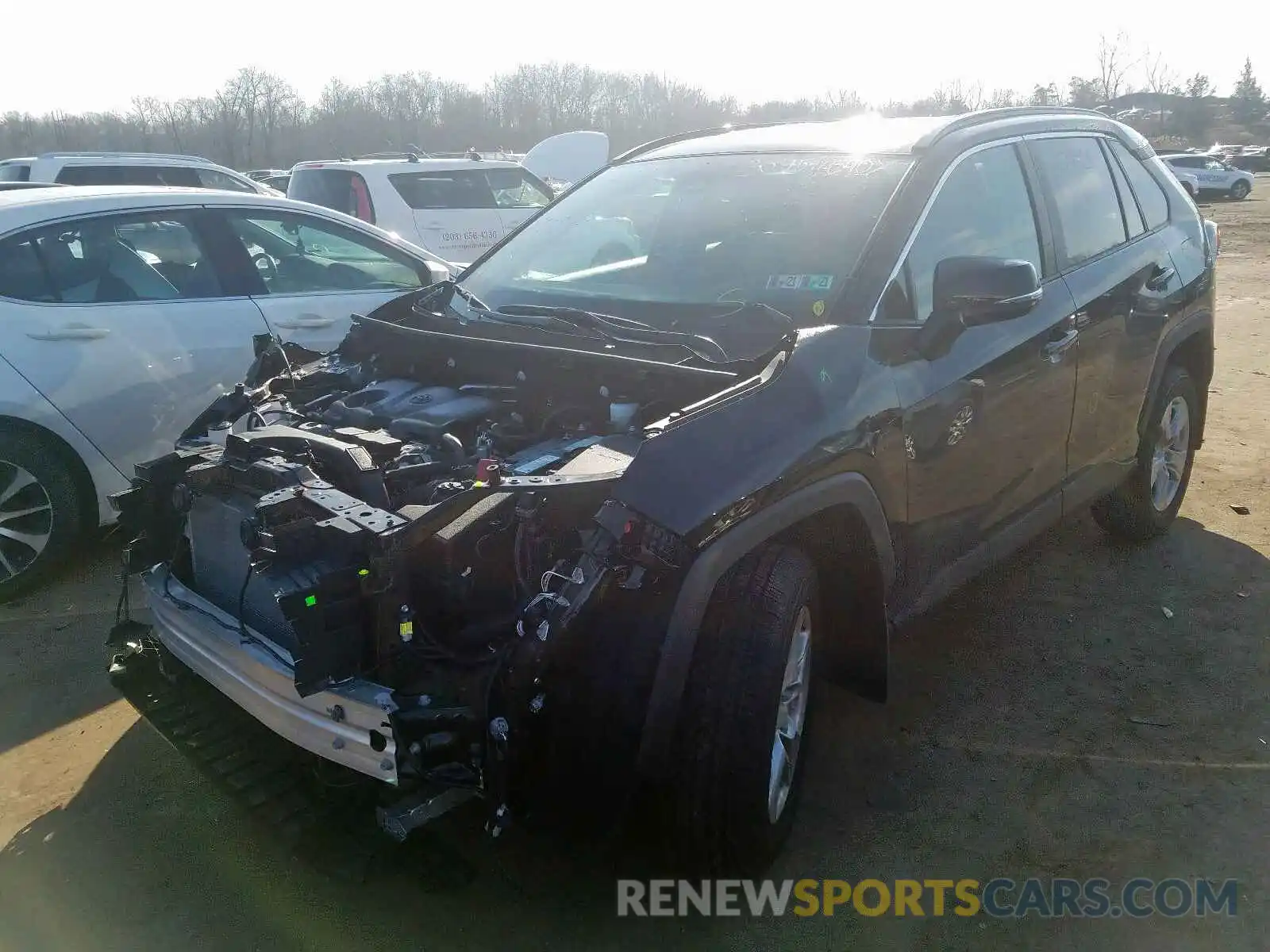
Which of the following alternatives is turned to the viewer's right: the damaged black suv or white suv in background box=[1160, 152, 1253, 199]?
the white suv in background

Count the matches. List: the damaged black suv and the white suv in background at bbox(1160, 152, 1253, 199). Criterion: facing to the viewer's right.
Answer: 1

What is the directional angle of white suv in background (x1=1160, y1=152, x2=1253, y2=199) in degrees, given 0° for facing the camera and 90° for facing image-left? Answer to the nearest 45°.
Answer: approximately 270°

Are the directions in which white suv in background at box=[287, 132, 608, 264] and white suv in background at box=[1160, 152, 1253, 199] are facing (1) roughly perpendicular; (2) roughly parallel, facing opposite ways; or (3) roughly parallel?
roughly perpendicular

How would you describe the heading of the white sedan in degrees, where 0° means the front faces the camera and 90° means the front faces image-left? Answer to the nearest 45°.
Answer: approximately 225°

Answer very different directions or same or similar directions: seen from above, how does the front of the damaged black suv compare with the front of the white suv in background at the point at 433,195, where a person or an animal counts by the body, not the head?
very different directions

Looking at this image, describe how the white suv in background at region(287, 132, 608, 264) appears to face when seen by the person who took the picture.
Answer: facing away from the viewer and to the right of the viewer
